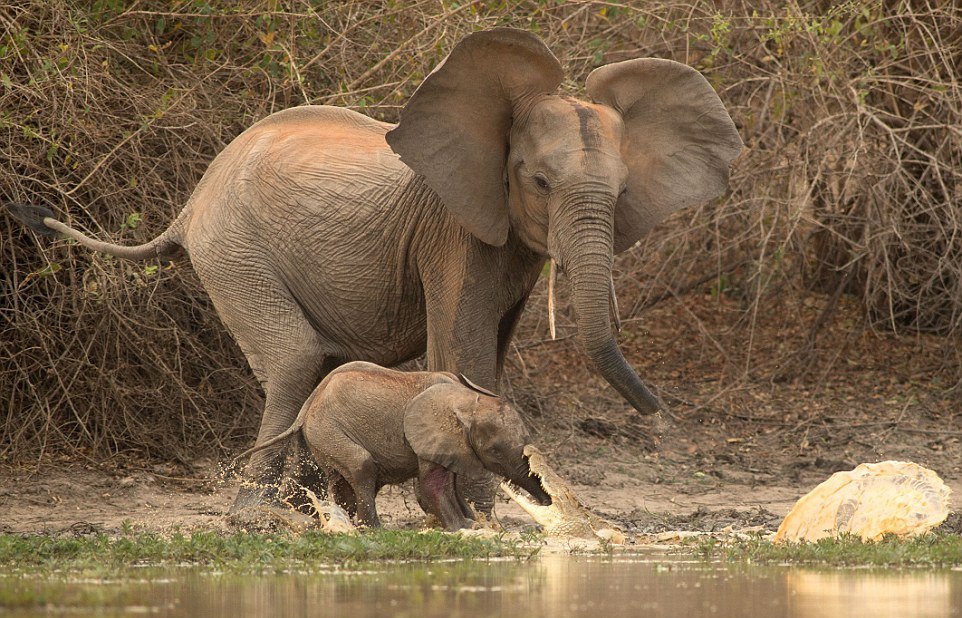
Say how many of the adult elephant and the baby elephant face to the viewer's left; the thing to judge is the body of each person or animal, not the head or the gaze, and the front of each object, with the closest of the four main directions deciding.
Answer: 0

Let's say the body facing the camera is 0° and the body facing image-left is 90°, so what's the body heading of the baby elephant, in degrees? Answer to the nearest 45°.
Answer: approximately 270°

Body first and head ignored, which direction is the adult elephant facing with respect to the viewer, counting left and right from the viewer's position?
facing the viewer and to the right of the viewer
